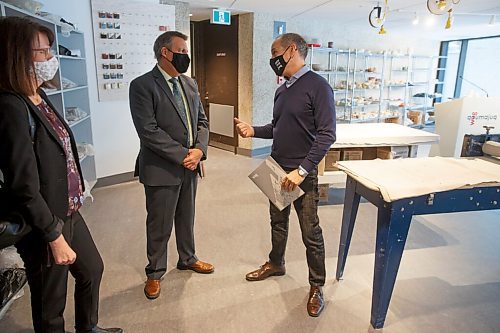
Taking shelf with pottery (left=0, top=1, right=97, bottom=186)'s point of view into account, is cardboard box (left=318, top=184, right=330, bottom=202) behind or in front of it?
in front

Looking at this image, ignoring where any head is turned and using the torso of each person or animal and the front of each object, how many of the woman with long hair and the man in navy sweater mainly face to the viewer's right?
1

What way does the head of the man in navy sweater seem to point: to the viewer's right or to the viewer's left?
to the viewer's left

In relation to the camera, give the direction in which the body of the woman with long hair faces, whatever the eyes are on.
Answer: to the viewer's right

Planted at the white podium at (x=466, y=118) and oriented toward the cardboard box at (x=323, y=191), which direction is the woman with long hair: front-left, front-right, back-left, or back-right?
front-left

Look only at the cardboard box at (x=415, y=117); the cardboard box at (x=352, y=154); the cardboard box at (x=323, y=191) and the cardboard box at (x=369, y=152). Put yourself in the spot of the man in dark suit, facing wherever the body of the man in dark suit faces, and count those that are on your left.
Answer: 4

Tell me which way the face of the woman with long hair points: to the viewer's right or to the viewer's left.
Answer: to the viewer's right

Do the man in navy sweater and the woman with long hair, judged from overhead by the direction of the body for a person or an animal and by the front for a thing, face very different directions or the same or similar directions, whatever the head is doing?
very different directions

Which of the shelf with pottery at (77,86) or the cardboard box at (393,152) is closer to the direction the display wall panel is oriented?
the cardboard box

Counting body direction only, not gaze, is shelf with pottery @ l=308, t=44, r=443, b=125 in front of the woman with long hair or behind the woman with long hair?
in front

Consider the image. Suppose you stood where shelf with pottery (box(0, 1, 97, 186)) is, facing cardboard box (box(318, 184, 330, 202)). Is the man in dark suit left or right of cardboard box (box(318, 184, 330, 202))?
right

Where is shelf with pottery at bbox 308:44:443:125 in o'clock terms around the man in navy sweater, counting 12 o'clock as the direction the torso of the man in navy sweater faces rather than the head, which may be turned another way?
The shelf with pottery is roughly at 5 o'clock from the man in navy sweater.

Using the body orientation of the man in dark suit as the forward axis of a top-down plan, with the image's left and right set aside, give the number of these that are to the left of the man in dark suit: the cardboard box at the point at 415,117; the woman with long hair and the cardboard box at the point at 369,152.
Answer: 2

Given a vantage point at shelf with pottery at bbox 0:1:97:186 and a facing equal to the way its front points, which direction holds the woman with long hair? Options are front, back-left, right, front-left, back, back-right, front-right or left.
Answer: front-right

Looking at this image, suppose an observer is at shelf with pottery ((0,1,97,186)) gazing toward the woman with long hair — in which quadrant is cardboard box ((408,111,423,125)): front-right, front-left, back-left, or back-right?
back-left

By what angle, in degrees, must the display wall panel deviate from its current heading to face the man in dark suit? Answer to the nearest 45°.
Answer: approximately 45° to its right
